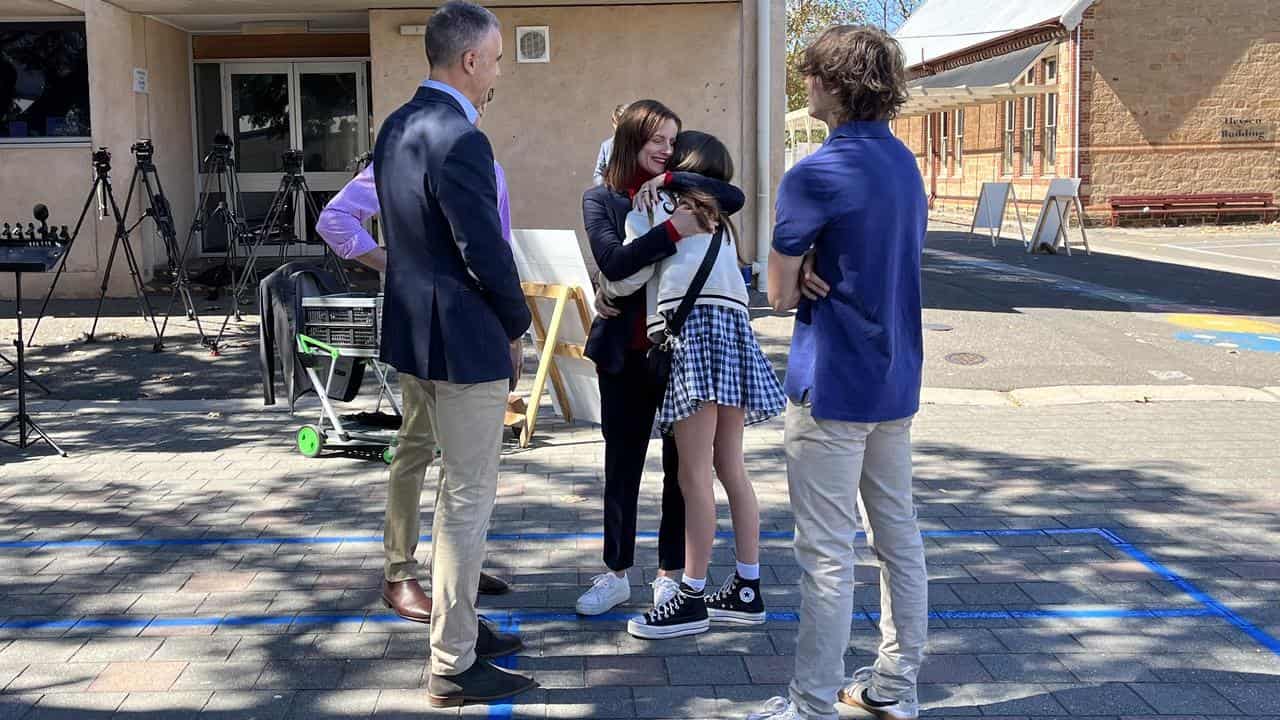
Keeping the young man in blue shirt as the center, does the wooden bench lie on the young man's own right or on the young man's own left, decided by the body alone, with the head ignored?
on the young man's own right

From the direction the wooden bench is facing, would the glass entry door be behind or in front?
in front

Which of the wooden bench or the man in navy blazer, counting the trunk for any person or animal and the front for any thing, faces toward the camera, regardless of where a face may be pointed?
the wooden bench

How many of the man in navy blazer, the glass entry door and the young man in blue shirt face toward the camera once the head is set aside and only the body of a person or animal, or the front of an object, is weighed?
1

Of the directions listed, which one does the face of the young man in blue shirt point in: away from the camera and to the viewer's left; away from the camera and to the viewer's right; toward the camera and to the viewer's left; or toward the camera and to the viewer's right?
away from the camera and to the viewer's left

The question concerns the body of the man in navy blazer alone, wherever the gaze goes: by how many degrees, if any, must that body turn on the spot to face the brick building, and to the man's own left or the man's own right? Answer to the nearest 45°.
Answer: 0° — they already face it

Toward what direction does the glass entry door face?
toward the camera

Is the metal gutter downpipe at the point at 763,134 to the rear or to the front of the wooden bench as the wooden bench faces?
to the front

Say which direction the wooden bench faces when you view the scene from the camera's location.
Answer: facing the viewer

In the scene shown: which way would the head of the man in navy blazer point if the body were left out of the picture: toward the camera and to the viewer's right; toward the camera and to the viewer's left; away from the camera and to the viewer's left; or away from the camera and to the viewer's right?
away from the camera and to the viewer's right

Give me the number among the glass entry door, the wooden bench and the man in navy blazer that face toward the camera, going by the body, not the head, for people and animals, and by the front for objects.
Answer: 2

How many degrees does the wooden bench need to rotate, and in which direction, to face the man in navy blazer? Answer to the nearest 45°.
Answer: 0° — it already faces them

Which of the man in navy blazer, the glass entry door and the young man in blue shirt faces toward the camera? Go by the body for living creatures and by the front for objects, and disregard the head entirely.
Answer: the glass entry door

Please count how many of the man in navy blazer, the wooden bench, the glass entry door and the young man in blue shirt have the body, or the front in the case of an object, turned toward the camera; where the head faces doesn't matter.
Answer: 2

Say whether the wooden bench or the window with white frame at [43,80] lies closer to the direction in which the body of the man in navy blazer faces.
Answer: the wooden bench

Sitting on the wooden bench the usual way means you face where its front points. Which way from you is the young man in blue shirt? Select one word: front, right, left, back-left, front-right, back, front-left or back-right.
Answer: front

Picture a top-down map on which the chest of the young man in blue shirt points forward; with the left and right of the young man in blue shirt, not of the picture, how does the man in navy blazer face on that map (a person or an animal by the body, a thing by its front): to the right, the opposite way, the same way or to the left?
to the right

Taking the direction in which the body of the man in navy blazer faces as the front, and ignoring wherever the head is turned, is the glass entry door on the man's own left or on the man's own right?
on the man's own left

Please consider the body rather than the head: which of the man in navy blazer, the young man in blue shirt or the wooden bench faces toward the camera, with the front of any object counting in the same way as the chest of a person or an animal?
the wooden bench
